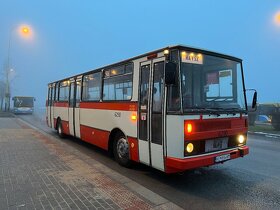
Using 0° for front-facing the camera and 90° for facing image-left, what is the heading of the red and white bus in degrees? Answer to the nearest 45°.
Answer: approximately 315°
